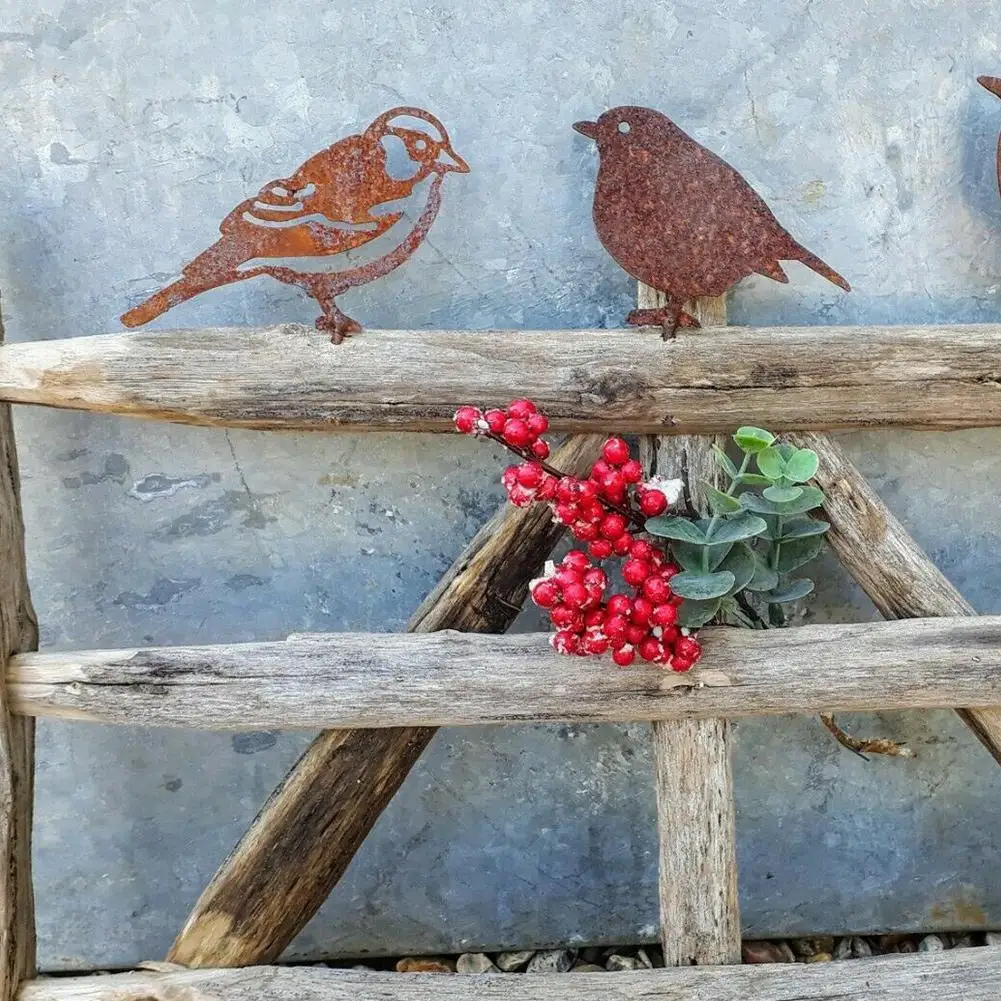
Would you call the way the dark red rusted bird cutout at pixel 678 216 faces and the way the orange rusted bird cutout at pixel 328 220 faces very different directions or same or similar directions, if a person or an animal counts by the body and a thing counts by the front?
very different directions

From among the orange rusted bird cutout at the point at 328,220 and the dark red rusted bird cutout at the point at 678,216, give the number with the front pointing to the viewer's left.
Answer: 1

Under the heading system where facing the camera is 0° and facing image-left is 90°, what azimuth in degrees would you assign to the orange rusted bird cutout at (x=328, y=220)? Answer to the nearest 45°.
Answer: approximately 270°

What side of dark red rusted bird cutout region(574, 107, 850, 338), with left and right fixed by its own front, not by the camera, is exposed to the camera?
left
